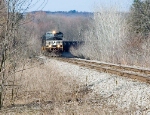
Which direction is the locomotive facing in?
toward the camera
